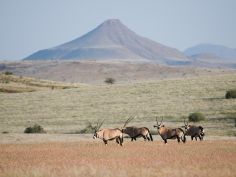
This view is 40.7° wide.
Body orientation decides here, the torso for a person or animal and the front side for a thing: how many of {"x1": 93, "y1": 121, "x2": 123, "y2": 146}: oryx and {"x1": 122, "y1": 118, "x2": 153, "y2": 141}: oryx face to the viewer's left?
2

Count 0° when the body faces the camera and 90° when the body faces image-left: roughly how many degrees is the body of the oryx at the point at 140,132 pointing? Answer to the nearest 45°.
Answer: approximately 90°

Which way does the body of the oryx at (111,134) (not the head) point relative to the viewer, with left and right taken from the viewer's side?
facing to the left of the viewer

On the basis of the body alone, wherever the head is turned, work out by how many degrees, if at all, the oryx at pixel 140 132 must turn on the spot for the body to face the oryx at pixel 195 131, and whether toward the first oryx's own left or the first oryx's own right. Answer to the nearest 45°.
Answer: approximately 180°

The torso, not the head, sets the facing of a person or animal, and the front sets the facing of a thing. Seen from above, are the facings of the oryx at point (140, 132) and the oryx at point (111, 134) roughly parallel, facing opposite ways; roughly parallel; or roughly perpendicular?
roughly parallel

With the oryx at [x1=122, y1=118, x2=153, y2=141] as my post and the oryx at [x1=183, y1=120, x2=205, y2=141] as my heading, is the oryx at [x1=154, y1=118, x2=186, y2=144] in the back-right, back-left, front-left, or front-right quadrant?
front-right

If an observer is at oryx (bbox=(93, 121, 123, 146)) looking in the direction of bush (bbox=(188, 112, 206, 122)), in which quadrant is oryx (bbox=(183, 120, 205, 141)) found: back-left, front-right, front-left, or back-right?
front-right

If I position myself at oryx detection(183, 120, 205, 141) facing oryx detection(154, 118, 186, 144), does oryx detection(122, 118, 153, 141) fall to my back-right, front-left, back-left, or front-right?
front-right

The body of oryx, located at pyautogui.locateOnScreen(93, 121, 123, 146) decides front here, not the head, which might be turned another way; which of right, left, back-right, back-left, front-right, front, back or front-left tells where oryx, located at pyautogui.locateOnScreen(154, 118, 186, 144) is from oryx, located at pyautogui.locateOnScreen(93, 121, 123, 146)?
back

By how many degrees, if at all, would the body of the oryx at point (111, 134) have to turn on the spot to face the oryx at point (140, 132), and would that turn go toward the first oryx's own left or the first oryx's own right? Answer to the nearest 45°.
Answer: approximately 135° to the first oryx's own right
